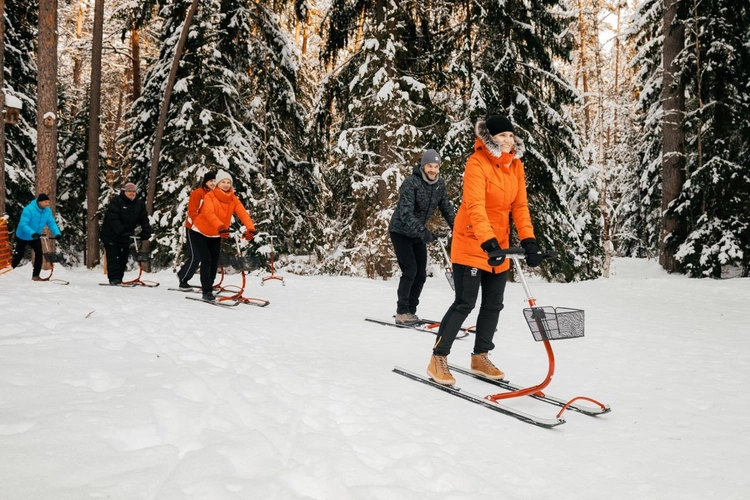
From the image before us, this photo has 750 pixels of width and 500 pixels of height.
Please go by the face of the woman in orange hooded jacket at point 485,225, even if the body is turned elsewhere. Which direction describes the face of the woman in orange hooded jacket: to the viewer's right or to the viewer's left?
to the viewer's right

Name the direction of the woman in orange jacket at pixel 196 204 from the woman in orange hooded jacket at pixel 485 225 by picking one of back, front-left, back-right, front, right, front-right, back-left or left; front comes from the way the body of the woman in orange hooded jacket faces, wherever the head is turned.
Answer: back

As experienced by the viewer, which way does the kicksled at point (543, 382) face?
facing the viewer and to the right of the viewer

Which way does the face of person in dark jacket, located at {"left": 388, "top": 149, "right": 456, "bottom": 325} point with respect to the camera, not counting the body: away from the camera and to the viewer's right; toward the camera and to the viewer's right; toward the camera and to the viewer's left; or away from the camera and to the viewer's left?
toward the camera and to the viewer's right

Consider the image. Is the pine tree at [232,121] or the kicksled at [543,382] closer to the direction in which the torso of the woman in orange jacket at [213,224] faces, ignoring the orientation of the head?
the kicksled

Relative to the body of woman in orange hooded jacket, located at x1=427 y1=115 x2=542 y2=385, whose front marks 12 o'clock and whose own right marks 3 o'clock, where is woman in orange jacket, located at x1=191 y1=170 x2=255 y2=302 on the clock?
The woman in orange jacket is roughly at 6 o'clock from the woman in orange hooded jacket.

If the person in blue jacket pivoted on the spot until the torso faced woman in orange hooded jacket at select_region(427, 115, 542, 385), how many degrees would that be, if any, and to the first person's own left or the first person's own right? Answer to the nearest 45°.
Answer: approximately 45° to the first person's own right

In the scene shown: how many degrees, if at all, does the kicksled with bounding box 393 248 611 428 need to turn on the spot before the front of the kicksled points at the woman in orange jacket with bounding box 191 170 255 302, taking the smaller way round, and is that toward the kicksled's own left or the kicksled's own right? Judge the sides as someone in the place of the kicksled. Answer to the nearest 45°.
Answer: approximately 180°

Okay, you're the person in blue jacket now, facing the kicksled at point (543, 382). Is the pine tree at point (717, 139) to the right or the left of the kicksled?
left

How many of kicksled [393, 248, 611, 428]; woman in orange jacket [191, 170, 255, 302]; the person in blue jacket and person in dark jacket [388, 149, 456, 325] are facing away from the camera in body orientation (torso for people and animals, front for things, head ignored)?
0

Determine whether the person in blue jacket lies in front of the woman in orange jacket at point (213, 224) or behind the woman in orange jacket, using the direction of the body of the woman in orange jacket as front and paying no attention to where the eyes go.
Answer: behind

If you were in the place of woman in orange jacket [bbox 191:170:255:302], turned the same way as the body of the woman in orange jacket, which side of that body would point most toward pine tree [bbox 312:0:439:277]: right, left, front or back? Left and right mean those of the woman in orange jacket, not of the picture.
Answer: left

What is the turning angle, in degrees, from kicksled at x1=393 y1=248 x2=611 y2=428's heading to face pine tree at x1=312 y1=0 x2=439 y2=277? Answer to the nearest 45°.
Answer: approximately 135° to its left

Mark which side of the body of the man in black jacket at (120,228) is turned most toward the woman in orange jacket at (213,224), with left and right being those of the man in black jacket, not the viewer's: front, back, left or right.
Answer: front

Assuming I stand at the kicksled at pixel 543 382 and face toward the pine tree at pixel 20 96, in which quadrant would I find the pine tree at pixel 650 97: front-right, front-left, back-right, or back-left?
front-right

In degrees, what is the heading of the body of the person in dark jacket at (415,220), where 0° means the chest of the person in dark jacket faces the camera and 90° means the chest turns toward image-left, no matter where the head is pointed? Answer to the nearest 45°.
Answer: approximately 315°
